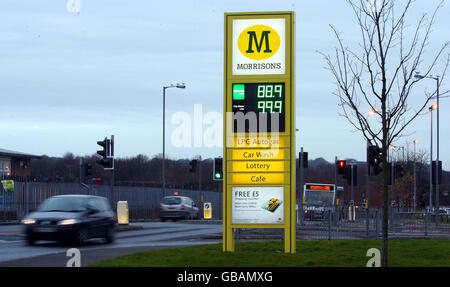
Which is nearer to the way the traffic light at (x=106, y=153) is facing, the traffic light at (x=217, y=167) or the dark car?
the dark car

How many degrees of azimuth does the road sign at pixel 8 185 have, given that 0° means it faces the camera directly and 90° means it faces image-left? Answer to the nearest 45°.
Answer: approximately 0°

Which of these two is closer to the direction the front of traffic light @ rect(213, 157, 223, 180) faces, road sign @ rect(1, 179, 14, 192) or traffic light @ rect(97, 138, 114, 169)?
the traffic light

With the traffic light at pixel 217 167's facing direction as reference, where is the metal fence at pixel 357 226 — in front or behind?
in front

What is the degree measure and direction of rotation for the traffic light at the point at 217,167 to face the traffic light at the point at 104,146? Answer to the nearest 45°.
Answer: approximately 45° to its right
